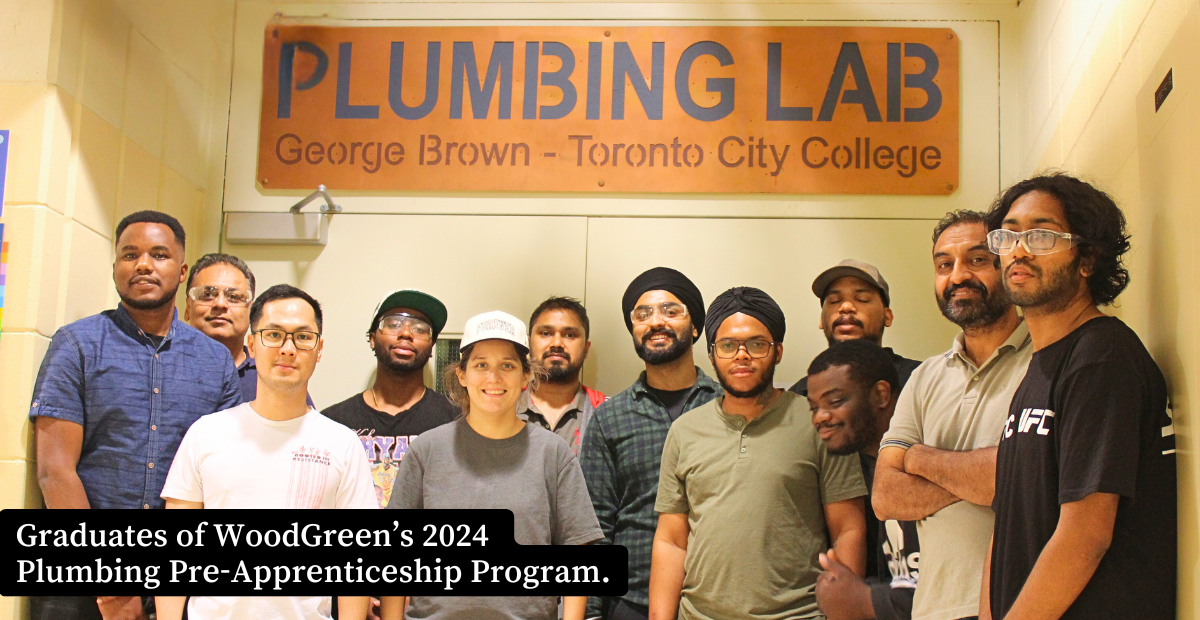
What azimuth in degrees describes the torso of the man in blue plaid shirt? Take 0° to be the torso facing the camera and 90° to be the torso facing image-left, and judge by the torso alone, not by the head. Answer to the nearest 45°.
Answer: approximately 0°

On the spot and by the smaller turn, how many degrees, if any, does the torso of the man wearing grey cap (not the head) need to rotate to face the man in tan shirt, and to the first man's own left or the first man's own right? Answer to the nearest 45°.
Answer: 0° — they already face them

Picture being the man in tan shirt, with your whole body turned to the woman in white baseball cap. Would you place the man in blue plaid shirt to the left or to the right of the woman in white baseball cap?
right

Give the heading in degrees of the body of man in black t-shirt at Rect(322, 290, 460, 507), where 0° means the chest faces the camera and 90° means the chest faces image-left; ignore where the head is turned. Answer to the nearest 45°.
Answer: approximately 0°
